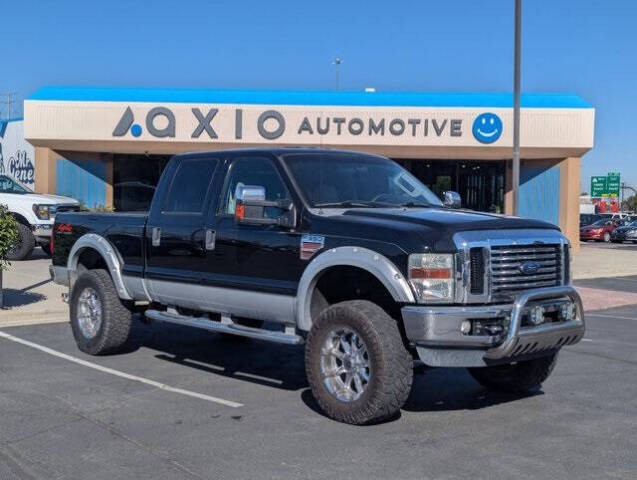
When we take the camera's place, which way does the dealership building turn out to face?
facing the viewer

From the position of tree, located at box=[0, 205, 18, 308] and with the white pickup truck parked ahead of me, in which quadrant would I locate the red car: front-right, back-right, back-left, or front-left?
front-right

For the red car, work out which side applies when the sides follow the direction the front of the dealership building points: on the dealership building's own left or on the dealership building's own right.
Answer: on the dealership building's own left

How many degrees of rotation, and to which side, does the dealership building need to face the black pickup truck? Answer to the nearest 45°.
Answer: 0° — it already faces it

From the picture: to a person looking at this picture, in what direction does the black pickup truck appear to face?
facing the viewer and to the right of the viewer

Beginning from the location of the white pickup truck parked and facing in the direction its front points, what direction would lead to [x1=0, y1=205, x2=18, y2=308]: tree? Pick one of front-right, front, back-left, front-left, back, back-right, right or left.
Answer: front-right

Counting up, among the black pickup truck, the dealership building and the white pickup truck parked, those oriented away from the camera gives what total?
0

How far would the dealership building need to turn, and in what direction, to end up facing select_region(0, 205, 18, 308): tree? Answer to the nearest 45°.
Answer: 0° — it already faces it

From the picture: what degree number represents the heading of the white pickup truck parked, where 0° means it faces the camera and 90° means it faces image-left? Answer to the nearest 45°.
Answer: approximately 315°

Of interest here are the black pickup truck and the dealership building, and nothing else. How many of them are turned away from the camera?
0

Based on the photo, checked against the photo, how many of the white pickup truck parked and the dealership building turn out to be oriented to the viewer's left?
0

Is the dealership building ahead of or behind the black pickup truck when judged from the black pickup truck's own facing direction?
behind

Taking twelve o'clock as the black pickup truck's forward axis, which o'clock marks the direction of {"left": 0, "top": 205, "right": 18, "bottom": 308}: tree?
The tree is roughly at 6 o'clock from the black pickup truck.

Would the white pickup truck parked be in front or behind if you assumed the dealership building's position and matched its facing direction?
in front

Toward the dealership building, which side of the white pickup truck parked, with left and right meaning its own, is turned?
left
